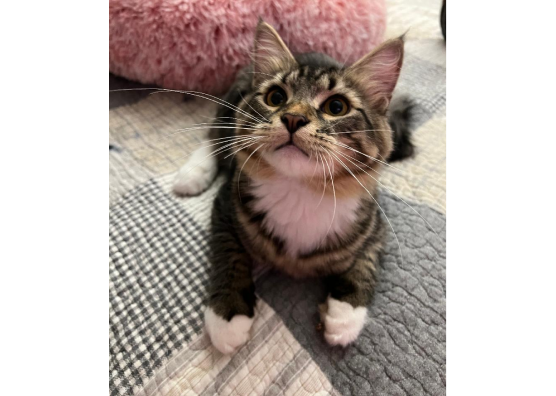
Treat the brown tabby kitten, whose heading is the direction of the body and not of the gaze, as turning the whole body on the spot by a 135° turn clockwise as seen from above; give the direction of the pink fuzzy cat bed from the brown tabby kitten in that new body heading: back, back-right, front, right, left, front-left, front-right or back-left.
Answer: front

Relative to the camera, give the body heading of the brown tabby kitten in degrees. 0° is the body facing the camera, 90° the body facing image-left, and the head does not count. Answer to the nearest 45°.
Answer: approximately 0°
